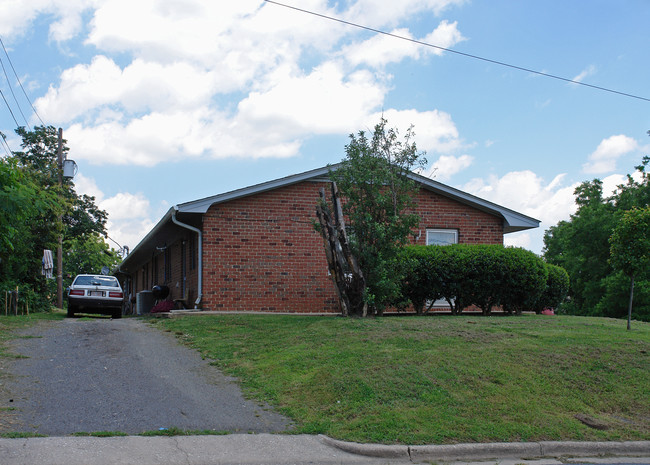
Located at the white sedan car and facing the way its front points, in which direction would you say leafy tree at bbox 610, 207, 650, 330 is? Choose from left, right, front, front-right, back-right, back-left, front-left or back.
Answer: back-right

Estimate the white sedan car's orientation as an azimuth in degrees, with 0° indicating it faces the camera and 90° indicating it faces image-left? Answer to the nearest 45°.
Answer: approximately 180°
